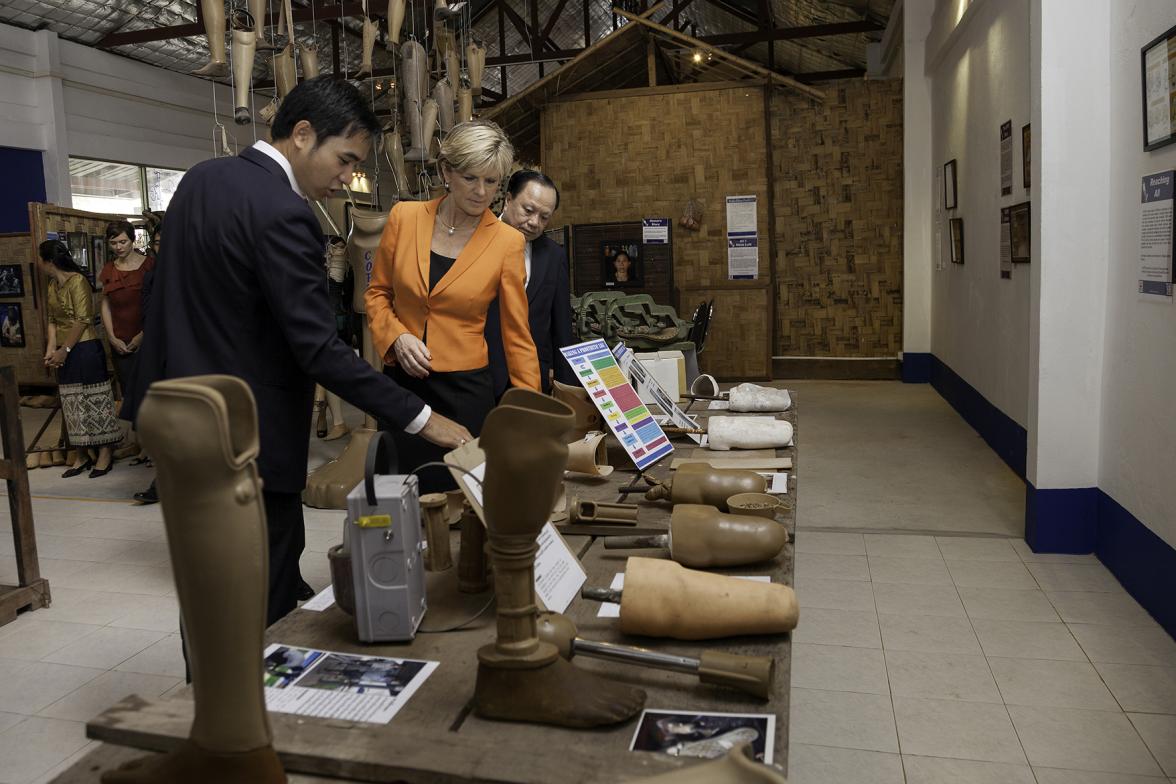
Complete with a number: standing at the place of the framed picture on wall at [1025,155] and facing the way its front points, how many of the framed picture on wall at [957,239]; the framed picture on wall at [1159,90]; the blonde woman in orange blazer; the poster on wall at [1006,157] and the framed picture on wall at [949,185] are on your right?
3

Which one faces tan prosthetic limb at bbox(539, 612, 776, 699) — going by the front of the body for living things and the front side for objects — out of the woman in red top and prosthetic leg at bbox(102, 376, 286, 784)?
the woman in red top

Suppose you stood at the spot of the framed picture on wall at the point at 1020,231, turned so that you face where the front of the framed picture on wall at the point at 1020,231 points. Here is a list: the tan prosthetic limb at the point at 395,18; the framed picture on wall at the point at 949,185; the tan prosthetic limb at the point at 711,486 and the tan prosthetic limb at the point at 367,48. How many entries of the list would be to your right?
1

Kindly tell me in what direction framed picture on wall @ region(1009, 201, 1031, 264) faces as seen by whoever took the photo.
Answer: facing to the left of the viewer

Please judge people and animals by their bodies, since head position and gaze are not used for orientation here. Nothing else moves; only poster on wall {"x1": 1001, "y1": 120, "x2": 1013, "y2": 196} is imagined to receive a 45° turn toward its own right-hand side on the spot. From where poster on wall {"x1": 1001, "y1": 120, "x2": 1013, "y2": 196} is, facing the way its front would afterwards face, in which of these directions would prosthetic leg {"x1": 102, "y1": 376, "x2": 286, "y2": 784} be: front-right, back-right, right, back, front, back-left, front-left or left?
back-left

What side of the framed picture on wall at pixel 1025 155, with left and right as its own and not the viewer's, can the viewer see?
left

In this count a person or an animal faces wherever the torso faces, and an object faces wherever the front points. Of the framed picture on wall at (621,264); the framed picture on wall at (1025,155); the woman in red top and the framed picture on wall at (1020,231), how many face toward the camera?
2

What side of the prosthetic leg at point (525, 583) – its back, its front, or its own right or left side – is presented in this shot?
right

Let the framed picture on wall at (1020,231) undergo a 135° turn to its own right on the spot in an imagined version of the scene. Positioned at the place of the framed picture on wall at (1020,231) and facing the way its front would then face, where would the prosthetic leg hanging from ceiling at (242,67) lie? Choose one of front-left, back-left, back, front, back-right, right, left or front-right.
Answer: back

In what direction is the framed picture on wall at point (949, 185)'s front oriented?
to the viewer's left

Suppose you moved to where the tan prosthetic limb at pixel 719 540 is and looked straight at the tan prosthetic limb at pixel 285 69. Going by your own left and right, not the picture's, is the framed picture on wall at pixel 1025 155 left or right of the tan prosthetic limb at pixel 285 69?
right

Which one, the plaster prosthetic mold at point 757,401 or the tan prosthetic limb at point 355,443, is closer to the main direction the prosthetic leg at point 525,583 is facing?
the plaster prosthetic mold

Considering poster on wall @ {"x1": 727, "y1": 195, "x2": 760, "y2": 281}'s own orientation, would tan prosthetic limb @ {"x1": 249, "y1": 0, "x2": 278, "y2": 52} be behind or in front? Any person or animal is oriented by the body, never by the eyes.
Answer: in front

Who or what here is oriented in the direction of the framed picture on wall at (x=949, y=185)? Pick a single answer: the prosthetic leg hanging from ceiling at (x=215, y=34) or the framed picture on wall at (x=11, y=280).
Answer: the framed picture on wall at (x=11, y=280)

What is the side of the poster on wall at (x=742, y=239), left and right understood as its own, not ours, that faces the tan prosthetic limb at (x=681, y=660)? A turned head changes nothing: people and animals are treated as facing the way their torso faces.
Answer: front

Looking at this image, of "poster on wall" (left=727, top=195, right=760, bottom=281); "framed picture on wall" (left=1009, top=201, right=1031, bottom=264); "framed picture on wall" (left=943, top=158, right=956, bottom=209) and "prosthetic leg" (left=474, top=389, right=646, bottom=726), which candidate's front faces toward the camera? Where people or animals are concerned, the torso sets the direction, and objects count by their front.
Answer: the poster on wall

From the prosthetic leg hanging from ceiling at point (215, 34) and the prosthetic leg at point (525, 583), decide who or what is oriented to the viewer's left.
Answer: the prosthetic leg hanging from ceiling

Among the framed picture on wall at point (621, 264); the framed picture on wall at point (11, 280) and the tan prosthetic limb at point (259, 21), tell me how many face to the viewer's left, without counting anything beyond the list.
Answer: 0
